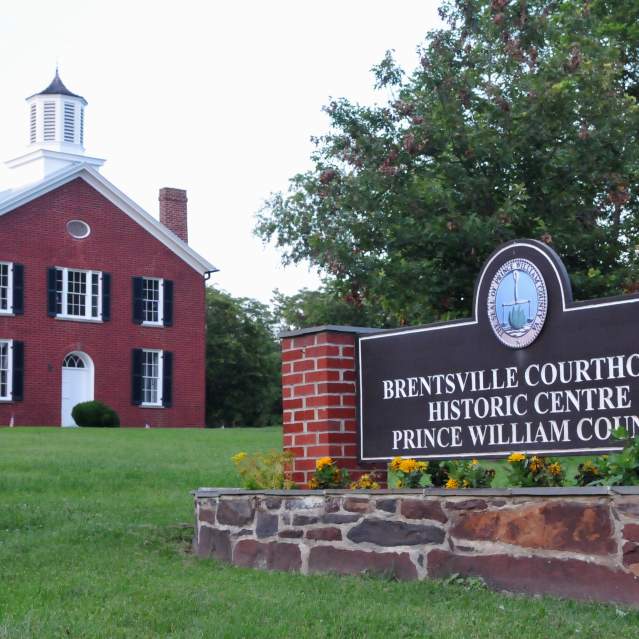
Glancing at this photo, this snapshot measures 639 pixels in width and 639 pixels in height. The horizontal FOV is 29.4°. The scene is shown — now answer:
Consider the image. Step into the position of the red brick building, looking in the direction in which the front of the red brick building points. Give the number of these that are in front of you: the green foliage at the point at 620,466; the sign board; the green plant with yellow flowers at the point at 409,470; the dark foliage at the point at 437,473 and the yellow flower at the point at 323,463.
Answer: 5

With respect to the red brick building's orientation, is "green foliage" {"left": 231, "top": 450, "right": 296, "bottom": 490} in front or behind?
in front

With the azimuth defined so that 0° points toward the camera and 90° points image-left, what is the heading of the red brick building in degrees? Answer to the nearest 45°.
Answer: approximately 0°

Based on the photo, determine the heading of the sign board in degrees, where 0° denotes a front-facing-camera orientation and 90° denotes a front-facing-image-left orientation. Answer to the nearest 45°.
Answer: approximately 45°

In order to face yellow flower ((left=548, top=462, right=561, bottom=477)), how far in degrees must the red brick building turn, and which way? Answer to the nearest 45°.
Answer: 0° — it already faces it

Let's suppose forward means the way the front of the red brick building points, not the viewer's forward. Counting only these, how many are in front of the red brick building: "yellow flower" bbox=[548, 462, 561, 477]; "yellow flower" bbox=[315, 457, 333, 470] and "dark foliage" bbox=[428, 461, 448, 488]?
3

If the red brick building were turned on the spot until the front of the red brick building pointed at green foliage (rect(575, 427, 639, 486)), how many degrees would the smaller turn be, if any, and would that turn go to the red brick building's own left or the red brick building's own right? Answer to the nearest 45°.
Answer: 0° — it already faces it

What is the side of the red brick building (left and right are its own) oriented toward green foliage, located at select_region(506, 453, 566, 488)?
front

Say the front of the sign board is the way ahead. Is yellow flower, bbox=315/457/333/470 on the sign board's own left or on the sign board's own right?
on the sign board's own right
